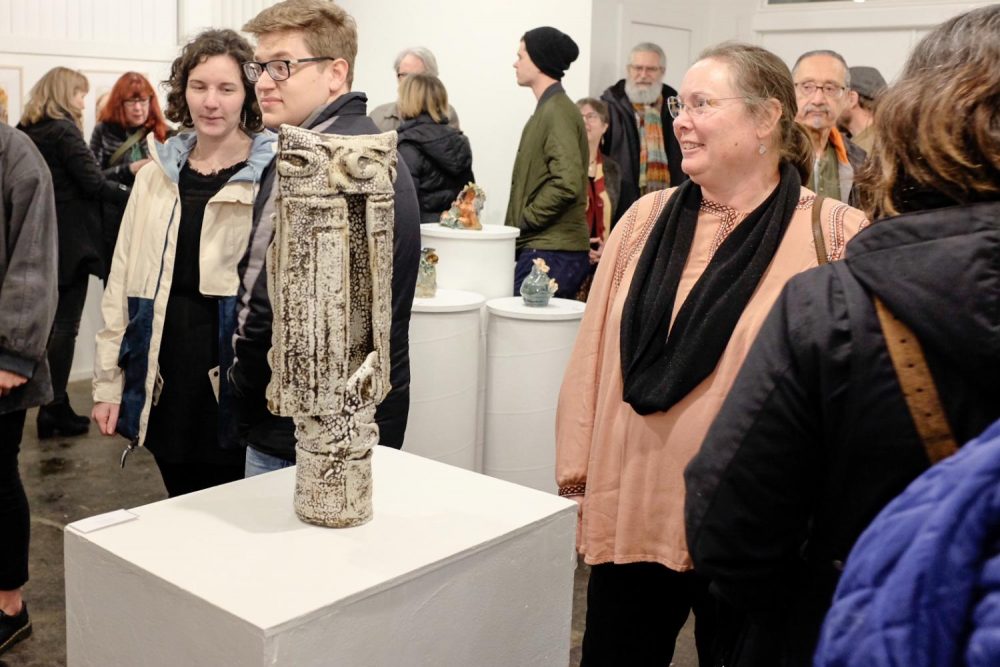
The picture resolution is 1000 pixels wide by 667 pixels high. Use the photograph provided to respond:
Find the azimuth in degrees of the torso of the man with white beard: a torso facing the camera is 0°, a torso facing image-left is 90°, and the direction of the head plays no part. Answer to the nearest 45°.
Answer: approximately 0°

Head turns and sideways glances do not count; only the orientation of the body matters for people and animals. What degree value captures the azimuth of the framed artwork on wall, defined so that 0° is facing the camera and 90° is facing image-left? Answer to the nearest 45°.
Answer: approximately 0°

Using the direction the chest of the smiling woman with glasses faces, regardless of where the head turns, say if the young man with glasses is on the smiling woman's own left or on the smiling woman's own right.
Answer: on the smiling woman's own right

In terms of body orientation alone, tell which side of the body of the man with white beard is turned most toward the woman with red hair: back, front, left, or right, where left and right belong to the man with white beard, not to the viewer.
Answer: right

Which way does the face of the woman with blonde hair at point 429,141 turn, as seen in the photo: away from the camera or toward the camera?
away from the camera

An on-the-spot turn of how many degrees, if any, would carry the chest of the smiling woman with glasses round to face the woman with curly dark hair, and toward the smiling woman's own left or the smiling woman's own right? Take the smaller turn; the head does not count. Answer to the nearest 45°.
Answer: approximately 45° to the smiling woman's own right

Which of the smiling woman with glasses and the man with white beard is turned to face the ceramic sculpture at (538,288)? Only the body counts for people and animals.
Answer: the man with white beard

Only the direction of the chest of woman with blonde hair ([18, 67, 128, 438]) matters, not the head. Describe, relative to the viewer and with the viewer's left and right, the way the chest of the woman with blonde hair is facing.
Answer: facing to the right of the viewer

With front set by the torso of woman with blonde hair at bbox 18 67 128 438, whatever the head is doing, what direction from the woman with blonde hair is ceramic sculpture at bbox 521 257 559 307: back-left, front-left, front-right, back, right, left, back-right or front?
front-right

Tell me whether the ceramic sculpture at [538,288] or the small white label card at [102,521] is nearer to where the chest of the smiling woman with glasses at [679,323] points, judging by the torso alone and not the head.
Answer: the small white label card

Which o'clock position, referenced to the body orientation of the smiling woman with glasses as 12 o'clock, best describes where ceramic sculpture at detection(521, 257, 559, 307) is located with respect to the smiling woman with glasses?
The ceramic sculpture is roughly at 4 o'clock from the smiling woman with glasses.
